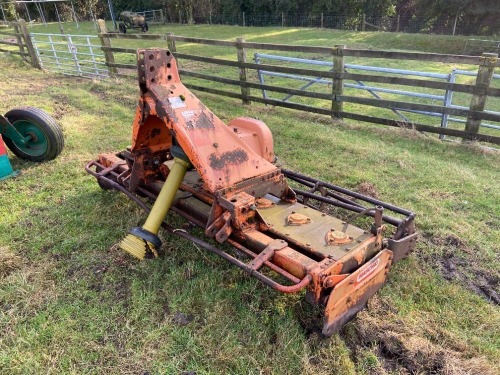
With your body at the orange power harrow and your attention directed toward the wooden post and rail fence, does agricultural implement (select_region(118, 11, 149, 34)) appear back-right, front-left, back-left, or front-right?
front-left

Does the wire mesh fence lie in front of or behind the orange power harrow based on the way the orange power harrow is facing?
behind

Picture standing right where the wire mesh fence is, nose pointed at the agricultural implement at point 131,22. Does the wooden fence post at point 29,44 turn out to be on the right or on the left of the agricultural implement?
left

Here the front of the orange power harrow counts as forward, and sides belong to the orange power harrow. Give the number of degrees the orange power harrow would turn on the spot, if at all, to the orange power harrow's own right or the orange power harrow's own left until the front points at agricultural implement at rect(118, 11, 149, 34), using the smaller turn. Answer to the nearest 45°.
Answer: approximately 135° to the orange power harrow's own right

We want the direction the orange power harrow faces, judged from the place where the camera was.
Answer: facing the viewer and to the left of the viewer

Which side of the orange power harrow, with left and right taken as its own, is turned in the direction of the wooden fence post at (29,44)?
right

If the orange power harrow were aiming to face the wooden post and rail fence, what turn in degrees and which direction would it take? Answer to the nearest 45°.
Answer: approximately 180°

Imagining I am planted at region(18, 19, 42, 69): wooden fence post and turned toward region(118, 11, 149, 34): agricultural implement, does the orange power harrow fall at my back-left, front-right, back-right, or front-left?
back-right
